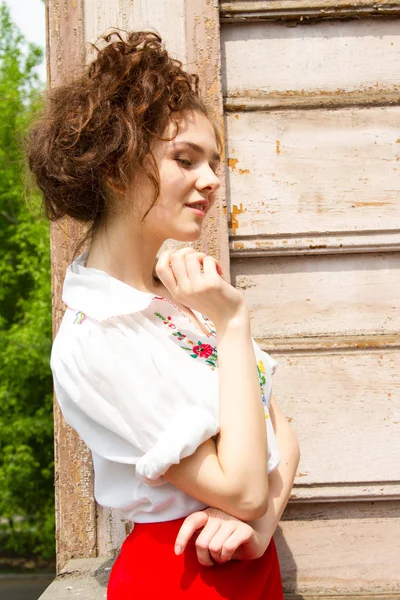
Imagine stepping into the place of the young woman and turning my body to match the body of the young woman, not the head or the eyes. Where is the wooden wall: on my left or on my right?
on my left

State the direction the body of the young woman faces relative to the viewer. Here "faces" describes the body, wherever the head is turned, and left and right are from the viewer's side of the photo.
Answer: facing the viewer and to the right of the viewer
